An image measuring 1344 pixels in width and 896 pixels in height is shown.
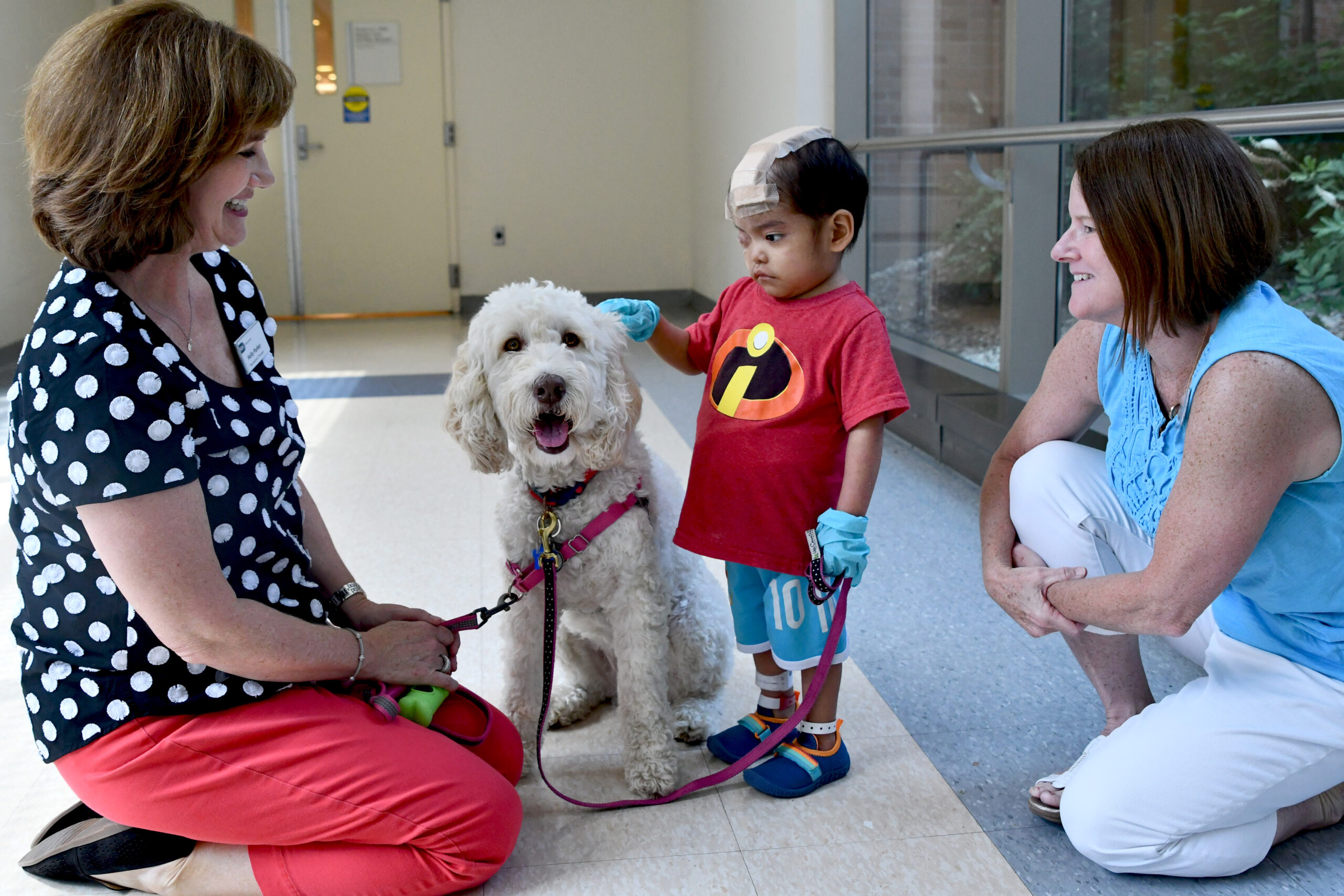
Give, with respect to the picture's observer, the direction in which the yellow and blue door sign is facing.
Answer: facing the viewer

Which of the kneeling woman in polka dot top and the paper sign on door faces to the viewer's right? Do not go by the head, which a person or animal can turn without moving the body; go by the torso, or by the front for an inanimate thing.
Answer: the kneeling woman in polka dot top

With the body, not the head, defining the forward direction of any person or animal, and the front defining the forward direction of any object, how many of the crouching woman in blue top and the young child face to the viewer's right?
0

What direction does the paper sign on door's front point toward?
toward the camera

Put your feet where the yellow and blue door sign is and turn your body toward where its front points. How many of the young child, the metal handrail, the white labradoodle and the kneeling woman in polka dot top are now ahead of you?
4

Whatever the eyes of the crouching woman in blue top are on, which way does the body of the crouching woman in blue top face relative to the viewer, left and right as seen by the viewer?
facing the viewer and to the left of the viewer

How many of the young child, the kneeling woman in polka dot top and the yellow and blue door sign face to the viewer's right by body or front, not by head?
1

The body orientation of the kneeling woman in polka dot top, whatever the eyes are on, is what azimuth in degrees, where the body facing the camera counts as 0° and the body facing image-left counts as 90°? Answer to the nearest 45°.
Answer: approximately 270°

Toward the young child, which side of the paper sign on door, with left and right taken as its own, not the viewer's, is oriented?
front

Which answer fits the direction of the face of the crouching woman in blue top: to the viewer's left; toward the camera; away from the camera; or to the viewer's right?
to the viewer's left

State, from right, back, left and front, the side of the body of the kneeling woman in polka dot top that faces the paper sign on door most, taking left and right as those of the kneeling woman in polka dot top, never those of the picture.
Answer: left

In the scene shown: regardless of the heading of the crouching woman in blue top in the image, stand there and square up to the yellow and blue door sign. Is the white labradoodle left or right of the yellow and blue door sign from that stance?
left

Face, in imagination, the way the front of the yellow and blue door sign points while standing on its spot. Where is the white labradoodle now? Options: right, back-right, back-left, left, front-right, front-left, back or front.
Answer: front

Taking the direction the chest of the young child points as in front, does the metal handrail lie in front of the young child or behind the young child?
behind
